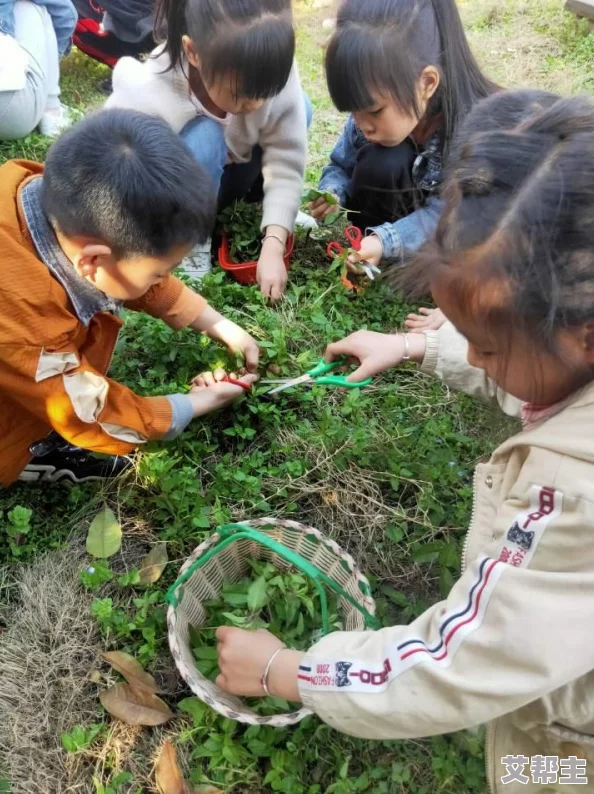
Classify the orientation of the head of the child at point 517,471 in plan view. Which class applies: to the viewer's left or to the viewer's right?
to the viewer's left

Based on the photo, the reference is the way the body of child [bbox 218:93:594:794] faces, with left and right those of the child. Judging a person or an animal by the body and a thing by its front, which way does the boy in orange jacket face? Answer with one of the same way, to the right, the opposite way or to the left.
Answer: the opposite way

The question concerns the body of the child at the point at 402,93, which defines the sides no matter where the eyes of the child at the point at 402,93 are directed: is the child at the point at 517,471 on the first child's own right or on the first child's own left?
on the first child's own left

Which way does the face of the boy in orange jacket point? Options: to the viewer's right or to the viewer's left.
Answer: to the viewer's right

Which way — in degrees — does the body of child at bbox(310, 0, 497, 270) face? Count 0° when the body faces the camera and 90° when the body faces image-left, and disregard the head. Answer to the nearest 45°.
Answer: approximately 45°

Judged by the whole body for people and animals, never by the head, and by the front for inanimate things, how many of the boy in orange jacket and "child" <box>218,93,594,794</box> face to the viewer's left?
1

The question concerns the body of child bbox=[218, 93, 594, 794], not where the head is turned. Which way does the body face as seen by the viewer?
to the viewer's left

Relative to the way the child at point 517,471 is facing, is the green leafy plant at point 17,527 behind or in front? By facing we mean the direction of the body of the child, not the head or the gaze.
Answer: in front

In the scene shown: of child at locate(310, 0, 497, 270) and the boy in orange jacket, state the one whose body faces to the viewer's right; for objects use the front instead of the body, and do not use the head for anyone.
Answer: the boy in orange jacket

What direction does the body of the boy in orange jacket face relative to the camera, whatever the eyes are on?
to the viewer's right

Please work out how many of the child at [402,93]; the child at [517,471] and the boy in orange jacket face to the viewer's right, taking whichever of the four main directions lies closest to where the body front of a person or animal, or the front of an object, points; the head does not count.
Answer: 1

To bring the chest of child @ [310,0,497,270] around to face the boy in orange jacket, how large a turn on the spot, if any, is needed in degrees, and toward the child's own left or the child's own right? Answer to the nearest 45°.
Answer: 0° — they already face them
